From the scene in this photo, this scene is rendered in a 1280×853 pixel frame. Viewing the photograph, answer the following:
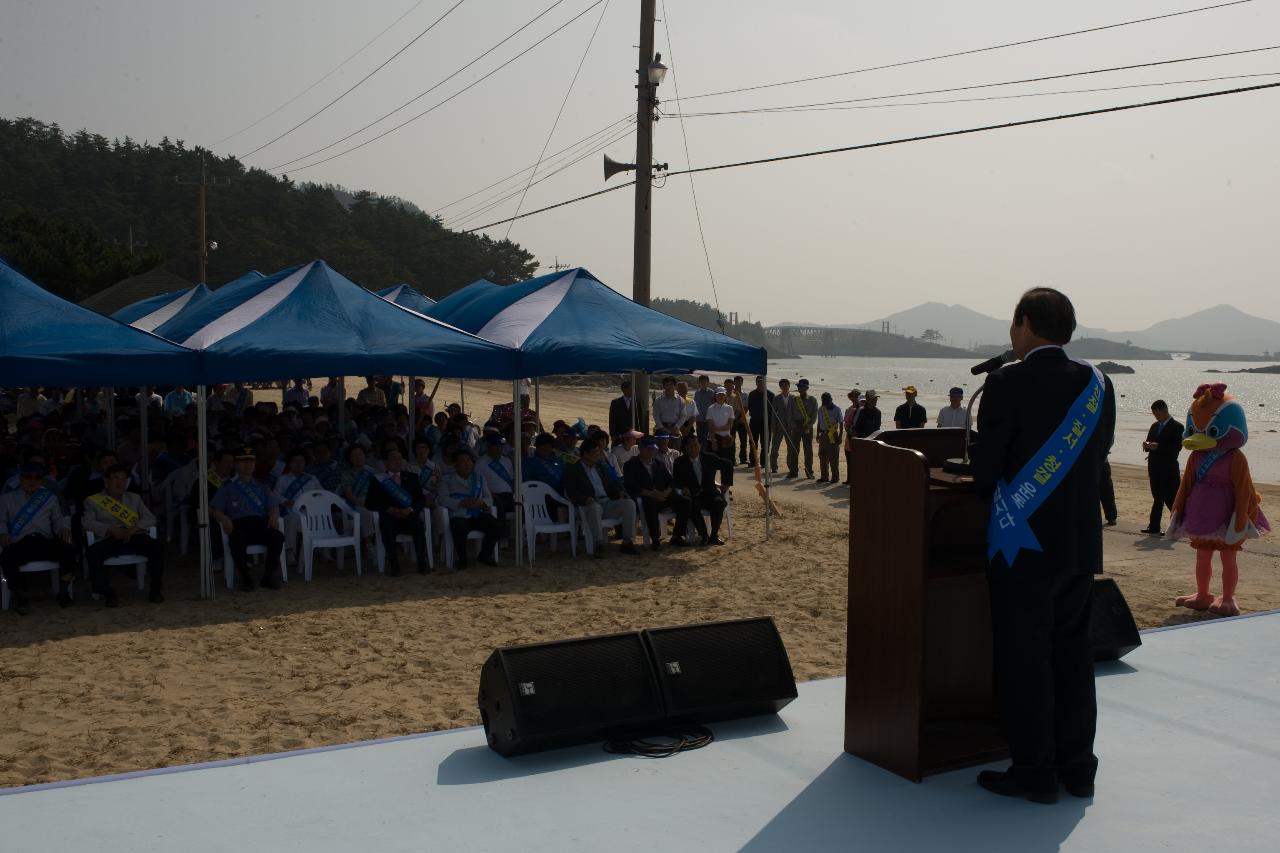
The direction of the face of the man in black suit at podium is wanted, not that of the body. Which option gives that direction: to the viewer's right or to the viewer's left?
to the viewer's left

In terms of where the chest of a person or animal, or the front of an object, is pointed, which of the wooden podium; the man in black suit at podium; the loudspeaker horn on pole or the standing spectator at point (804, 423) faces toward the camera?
the standing spectator

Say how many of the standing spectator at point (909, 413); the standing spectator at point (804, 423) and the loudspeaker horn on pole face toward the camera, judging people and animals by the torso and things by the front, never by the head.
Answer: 2

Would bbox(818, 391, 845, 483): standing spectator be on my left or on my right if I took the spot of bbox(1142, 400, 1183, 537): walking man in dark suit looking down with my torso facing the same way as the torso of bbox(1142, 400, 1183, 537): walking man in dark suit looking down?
on my right

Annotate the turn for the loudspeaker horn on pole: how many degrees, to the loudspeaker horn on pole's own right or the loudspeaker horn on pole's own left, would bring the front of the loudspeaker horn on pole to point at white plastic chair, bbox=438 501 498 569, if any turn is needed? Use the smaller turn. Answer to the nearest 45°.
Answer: approximately 90° to the loudspeaker horn on pole's own left

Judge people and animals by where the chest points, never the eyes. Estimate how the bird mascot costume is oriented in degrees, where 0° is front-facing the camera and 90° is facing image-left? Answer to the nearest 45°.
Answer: approximately 45°

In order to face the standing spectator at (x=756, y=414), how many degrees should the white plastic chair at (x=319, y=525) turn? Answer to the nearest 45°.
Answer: approximately 90° to its left

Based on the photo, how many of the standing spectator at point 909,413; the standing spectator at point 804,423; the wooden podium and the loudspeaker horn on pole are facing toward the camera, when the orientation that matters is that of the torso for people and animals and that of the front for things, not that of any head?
2

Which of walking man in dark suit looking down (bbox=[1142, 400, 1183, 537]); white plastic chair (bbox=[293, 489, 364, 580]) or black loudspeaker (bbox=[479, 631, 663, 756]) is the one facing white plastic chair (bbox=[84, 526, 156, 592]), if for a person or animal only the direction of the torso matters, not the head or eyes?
the walking man in dark suit looking down

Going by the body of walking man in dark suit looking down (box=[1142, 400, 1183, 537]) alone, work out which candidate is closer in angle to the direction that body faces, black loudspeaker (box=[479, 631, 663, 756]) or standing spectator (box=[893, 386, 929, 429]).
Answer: the black loudspeaker

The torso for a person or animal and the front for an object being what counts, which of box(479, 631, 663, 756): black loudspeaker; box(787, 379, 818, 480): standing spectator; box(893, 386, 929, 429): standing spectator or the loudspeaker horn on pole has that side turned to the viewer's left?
the loudspeaker horn on pole

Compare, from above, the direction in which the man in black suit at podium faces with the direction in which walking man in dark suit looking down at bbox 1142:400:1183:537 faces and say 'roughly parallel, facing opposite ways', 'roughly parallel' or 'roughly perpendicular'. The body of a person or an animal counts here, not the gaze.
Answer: roughly perpendicular

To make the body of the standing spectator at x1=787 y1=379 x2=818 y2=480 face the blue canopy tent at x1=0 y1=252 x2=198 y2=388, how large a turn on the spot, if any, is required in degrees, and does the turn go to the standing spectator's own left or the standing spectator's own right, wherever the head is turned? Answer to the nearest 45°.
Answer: approximately 45° to the standing spectator's own right
